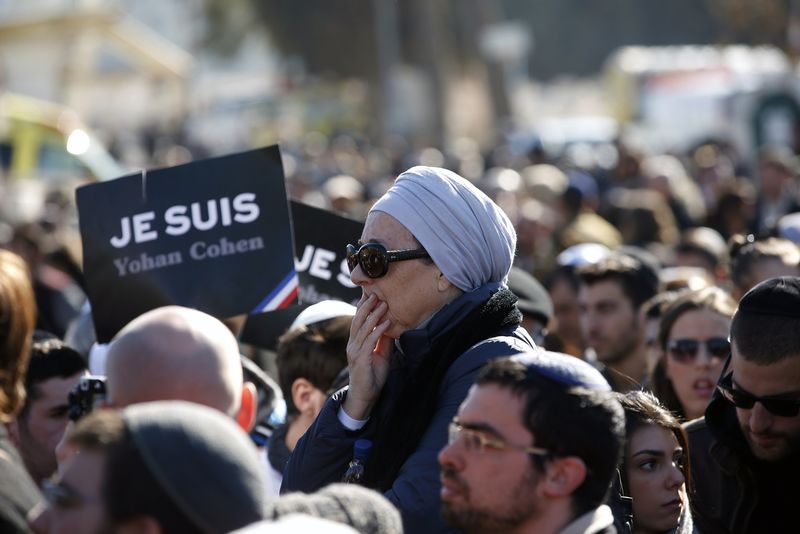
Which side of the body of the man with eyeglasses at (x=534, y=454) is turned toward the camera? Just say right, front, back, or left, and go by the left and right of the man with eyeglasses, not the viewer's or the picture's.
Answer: left

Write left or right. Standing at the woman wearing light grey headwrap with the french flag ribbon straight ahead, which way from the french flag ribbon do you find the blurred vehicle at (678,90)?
right

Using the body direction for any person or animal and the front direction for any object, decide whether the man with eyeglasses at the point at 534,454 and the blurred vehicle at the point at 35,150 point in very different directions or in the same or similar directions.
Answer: very different directions

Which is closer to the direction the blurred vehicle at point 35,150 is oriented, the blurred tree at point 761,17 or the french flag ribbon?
the blurred tree

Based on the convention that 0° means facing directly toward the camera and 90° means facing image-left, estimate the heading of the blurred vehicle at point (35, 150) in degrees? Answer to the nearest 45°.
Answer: approximately 270°

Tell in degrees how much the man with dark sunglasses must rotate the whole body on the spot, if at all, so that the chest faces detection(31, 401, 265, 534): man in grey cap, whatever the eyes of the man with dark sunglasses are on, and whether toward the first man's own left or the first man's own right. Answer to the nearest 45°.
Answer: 0° — they already face them

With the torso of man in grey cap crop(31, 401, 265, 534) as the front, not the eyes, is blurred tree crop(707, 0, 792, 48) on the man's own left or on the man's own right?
on the man's own right

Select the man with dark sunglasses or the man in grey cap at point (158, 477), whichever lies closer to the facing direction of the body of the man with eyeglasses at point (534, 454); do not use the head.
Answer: the man in grey cap

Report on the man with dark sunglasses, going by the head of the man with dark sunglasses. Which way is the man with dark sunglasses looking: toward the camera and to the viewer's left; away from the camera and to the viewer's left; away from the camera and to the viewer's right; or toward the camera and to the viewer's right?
toward the camera and to the viewer's left
